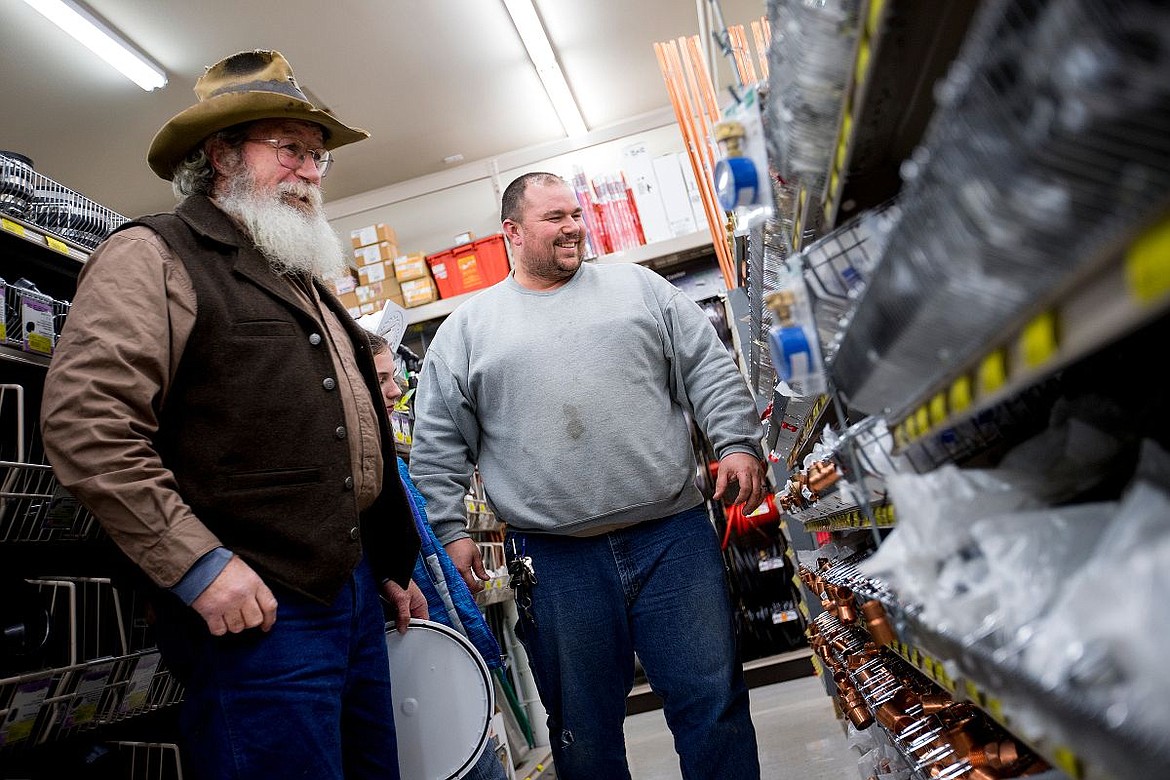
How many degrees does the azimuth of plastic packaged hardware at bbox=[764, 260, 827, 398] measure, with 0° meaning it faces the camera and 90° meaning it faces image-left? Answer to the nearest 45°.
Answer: approximately 45°

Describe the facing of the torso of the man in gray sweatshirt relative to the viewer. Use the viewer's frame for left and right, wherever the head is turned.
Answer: facing the viewer

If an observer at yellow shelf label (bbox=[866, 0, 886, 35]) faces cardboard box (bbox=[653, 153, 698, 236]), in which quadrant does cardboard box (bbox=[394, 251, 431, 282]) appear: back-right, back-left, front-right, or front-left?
front-left

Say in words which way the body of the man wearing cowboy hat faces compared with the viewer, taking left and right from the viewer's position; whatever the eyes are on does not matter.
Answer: facing the viewer and to the right of the viewer

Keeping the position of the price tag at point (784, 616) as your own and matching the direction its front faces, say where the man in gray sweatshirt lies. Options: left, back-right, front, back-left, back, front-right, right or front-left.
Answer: front

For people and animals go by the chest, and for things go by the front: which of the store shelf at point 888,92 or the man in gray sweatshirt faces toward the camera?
the man in gray sweatshirt

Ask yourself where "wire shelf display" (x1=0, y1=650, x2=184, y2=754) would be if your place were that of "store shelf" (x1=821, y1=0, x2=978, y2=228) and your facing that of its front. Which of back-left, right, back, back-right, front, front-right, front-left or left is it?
front

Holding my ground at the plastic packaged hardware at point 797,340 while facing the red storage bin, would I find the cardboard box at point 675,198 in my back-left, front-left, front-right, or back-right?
front-right
